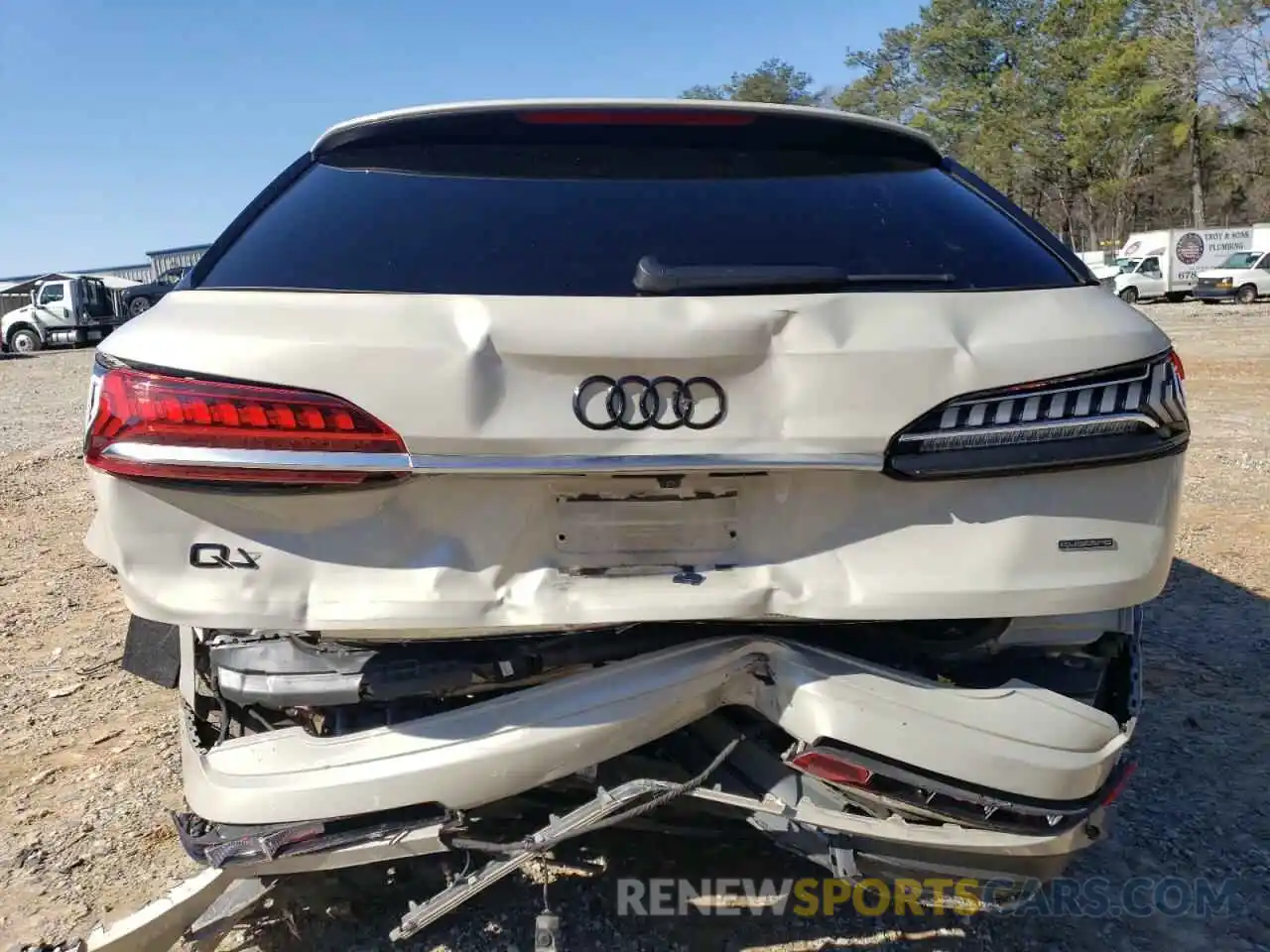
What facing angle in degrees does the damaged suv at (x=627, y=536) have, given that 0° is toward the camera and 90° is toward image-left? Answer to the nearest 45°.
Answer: approximately 180°

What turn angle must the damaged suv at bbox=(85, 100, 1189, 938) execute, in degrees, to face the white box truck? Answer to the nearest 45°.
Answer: approximately 45° to its right
